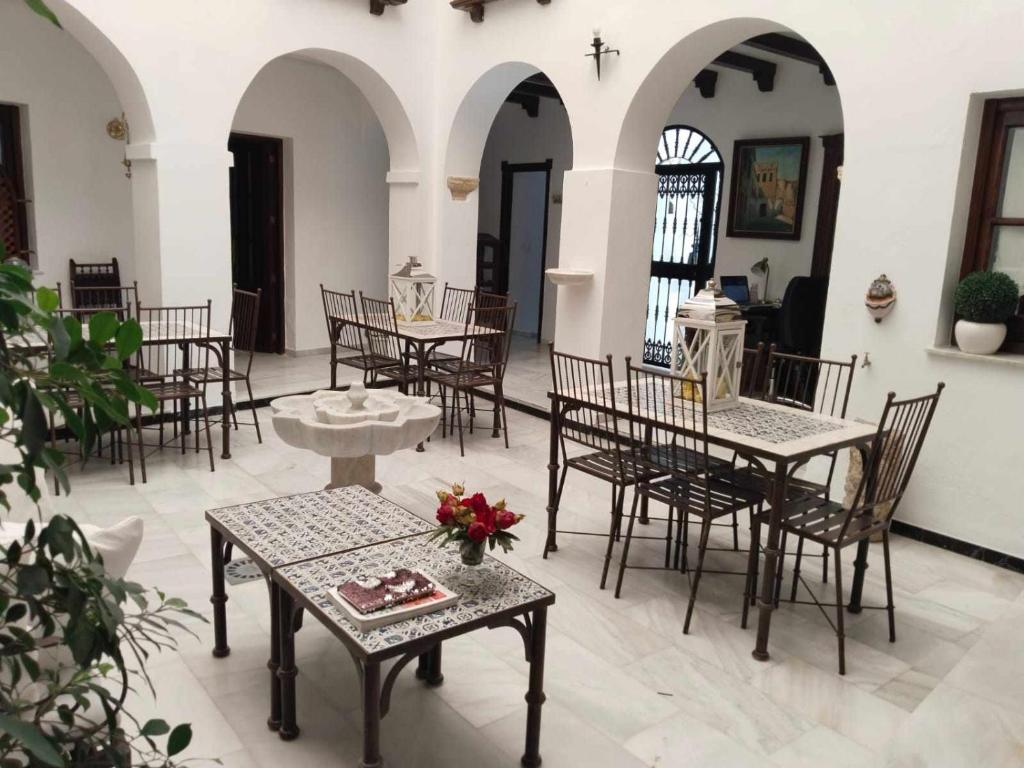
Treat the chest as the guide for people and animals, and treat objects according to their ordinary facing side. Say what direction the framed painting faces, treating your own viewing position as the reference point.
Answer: facing the viewer

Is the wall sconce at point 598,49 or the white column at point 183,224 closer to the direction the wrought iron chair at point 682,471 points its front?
the wall sconce

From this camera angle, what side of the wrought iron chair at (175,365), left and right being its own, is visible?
back

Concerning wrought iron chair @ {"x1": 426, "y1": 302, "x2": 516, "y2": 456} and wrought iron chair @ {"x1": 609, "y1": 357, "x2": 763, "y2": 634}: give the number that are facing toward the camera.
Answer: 0

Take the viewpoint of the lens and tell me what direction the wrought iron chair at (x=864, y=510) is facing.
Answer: facing away from the viewer and to the left of the viewer

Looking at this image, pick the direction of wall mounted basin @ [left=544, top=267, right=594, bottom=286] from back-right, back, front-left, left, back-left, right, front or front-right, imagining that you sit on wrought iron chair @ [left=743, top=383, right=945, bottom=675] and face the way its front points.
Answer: front

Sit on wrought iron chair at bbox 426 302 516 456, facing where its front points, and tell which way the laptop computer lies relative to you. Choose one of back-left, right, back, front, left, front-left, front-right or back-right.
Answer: right

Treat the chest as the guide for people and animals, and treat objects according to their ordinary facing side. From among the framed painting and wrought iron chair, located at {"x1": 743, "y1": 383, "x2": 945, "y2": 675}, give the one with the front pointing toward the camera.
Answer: the framed painting

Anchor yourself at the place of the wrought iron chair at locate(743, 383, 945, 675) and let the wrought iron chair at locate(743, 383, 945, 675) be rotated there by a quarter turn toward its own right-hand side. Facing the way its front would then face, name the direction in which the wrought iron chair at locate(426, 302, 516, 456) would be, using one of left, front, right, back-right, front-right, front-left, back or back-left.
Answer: left

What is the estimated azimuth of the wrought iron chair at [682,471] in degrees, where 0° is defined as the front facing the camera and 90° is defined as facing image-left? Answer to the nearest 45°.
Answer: approximately 225°

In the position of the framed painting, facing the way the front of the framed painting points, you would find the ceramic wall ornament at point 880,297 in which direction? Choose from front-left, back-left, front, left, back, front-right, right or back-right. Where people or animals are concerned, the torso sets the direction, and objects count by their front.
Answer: front

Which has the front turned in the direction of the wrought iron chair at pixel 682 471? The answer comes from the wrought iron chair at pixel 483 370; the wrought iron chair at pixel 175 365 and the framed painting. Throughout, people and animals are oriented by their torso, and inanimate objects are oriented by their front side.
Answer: the framed painting

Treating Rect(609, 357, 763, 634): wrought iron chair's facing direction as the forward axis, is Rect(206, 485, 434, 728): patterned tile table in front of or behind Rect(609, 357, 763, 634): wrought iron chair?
behind

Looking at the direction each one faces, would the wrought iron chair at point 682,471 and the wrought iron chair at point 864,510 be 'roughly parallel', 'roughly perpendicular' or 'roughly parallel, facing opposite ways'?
roughly perpendicular
